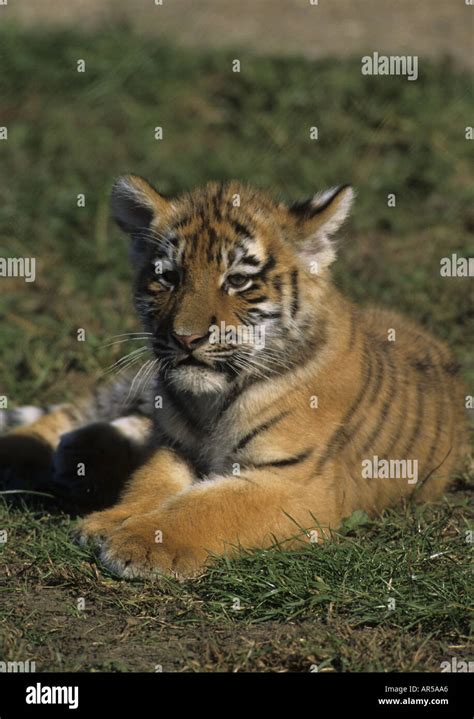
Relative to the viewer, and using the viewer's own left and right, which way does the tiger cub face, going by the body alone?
facing the viewer and to the left of the viewer
